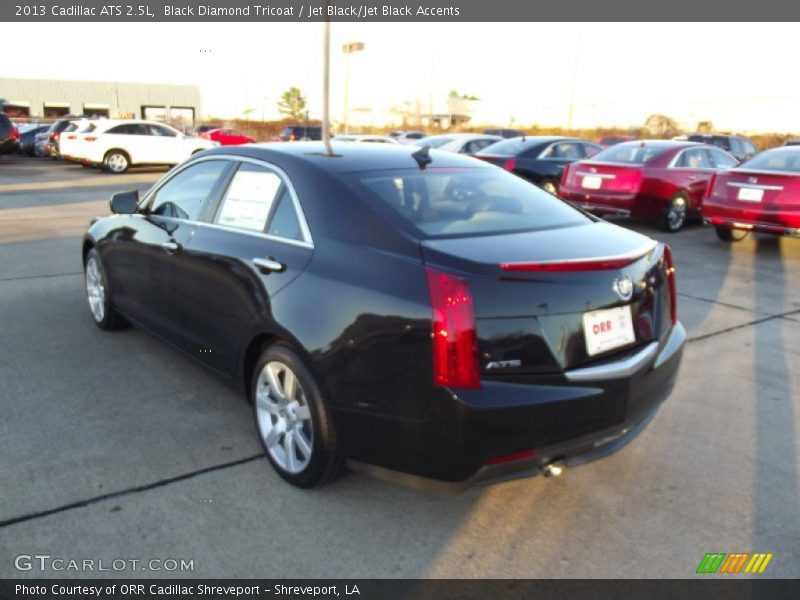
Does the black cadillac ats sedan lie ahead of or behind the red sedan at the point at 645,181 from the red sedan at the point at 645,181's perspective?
behind

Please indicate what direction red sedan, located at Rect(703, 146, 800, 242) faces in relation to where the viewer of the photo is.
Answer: facing away from the viewer and to the right of the viewer

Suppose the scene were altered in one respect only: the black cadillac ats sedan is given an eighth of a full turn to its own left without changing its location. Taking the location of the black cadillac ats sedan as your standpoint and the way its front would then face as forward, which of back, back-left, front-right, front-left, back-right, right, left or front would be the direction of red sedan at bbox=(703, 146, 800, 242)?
back-right

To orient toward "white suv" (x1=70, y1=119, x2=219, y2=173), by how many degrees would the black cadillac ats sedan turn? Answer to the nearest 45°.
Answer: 0° — it already faces it

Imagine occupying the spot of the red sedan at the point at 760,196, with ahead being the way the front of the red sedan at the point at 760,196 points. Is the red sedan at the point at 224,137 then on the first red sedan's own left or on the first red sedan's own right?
on the first red sedan's own left

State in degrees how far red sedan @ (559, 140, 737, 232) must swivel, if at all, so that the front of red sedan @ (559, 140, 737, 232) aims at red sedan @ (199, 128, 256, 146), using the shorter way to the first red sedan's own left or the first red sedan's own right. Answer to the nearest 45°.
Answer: approximately 90° to the first red sedan's own left

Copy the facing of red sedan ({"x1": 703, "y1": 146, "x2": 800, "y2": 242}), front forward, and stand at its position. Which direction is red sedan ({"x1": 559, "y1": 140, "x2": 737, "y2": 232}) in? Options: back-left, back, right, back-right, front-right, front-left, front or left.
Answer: left

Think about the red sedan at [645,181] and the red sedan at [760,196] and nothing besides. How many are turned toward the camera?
0

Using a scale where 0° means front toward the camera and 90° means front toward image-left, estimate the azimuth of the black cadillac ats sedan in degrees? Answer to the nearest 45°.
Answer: approximately 135°
